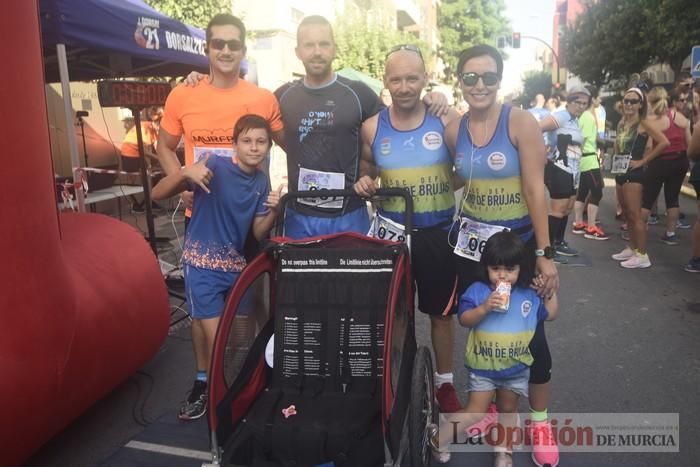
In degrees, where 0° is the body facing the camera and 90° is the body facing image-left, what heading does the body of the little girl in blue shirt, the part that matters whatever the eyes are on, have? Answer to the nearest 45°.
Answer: approximately 0°

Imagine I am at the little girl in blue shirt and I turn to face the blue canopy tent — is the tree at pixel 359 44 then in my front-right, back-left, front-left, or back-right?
front-right

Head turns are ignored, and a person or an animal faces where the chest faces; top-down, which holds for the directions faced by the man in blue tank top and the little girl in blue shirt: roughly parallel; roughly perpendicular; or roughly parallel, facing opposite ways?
roughly parallel

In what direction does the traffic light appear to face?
toward the camera

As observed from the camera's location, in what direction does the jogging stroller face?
facing the viewer

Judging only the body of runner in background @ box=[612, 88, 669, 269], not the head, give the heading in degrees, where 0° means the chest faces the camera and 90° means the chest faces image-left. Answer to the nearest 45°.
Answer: approximately 45°

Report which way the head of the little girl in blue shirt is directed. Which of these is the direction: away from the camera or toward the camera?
toward the camera

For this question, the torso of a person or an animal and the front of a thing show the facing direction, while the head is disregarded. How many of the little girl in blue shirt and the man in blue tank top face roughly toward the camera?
2

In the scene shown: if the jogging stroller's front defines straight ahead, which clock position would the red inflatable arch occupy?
The red inflatable arch is roughly at 3 o'clock from the jogging stroller.

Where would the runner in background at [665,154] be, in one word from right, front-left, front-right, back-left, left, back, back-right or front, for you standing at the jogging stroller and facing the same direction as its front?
back-left

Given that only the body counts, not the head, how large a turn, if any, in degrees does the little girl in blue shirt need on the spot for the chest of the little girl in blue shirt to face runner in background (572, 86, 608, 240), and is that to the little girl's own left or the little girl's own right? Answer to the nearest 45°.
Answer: approximately 180°

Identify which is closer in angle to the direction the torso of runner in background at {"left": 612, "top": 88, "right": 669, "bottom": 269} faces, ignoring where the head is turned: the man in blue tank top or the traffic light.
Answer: the man in blue tank top

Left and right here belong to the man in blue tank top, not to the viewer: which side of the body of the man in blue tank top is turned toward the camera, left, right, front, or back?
front
